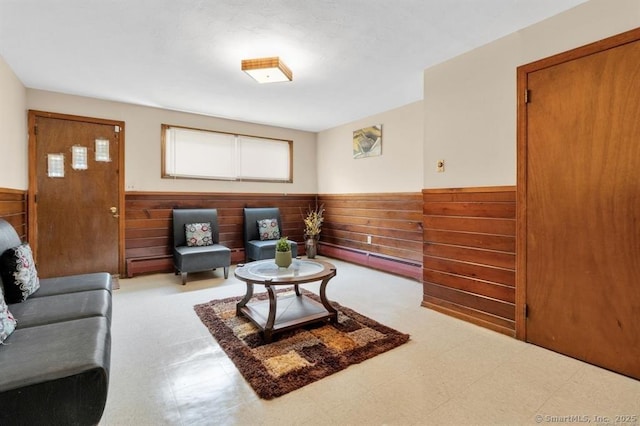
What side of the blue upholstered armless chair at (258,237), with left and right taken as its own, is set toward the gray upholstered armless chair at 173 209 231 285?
right

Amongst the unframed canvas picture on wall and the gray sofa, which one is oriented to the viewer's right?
the gray sofa

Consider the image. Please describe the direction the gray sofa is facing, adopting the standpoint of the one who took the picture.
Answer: facing to the right of the viewer

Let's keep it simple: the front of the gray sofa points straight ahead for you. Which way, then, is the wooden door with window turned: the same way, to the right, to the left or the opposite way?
to the right

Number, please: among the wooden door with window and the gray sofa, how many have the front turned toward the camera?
1

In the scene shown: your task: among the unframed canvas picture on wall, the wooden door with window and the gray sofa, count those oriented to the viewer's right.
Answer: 1

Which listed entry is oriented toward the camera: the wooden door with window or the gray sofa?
the wooden door with window

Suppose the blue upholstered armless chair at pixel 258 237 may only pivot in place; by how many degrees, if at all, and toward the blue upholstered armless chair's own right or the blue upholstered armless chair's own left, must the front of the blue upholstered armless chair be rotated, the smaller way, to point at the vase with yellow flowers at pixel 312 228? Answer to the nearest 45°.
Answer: approximately 90° to the blue upholstered armless chair's own left

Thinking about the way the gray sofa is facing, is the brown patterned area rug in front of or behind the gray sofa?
in front

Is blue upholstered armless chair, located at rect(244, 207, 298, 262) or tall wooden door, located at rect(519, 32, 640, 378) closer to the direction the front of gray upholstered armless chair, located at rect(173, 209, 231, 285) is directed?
the tall wooden door

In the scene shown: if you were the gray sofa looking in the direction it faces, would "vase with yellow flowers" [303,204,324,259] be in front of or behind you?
in front

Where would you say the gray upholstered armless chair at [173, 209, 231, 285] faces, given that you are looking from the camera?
facing the viewer and to the right of the viewer

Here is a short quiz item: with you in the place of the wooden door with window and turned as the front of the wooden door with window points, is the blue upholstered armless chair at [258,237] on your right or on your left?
on your left

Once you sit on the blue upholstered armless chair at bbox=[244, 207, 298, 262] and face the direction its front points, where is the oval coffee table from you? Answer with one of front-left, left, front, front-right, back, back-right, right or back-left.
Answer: front-right

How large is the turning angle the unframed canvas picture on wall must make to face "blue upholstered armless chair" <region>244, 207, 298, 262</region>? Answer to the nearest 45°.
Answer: approximately 45° to its right

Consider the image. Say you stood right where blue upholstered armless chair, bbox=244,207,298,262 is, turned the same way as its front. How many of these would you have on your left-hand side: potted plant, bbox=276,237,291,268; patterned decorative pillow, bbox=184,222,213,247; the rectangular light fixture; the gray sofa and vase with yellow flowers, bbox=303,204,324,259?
1

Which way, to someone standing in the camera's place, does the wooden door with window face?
facing the viewer
